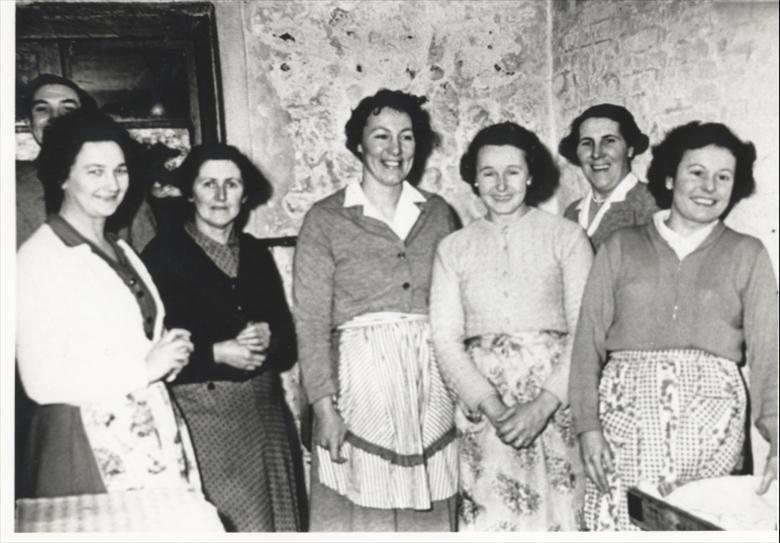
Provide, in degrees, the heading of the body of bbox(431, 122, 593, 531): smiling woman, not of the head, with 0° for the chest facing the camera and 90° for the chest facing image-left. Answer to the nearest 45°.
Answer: approximately 0°

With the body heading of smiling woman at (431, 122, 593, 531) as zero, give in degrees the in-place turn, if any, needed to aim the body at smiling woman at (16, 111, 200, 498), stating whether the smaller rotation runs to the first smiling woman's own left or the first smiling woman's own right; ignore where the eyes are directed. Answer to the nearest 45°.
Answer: approximately 90° to the first smiling woman's own right

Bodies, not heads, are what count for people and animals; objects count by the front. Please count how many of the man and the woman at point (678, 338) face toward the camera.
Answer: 2

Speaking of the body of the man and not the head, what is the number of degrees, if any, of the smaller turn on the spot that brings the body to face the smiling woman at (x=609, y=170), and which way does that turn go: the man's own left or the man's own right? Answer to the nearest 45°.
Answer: approximately 90° to the man's own left

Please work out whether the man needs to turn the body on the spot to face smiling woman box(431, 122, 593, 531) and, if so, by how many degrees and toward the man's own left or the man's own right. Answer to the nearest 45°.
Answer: approximately 90° to the man's own left

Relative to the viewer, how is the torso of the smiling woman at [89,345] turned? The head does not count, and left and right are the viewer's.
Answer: facing the viewer and to the right of the viewer

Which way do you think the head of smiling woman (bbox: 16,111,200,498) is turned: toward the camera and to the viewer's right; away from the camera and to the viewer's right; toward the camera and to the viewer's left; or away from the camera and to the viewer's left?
toward the camera and to the viewer's right

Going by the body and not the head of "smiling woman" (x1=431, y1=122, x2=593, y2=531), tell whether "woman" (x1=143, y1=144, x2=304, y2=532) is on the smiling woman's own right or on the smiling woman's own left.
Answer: on the smiling woman's own right
